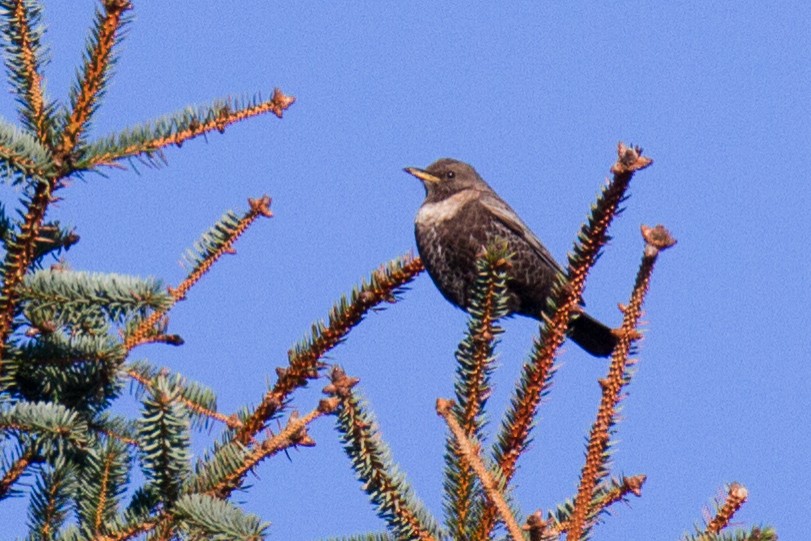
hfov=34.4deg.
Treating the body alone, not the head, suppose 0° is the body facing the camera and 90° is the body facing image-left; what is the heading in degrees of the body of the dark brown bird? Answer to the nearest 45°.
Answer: approximately 90°
